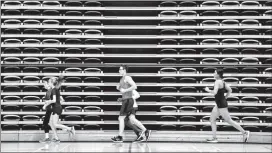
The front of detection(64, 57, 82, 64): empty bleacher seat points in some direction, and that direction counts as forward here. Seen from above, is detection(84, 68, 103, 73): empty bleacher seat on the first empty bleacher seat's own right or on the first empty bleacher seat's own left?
on the first empty bleacher seat's own left

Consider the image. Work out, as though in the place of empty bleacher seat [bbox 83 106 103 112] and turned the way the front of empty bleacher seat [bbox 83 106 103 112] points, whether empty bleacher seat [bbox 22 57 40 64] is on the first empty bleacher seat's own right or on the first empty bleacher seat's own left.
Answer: on the first empty bleacher seat's own right

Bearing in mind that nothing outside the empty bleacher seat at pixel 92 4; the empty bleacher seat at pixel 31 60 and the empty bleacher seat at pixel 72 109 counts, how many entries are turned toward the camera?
3

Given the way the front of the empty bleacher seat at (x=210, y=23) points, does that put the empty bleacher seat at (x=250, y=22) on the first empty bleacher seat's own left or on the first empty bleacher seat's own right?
on the first empty bleacher seat's own left

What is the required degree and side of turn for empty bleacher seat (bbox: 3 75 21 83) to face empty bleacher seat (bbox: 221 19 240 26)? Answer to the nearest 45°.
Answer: approximately 90° to its left

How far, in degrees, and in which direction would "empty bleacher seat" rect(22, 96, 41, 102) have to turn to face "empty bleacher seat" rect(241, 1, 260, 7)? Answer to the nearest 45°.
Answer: approximately 90° to its left

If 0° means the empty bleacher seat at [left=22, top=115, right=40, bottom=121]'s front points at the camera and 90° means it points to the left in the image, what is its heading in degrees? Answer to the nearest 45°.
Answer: approximately 0°

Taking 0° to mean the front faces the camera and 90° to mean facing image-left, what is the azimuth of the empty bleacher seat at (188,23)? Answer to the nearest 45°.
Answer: approximately 0°

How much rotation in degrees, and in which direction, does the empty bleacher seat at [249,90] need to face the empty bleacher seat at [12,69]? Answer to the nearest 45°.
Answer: approximately 90° to its right
